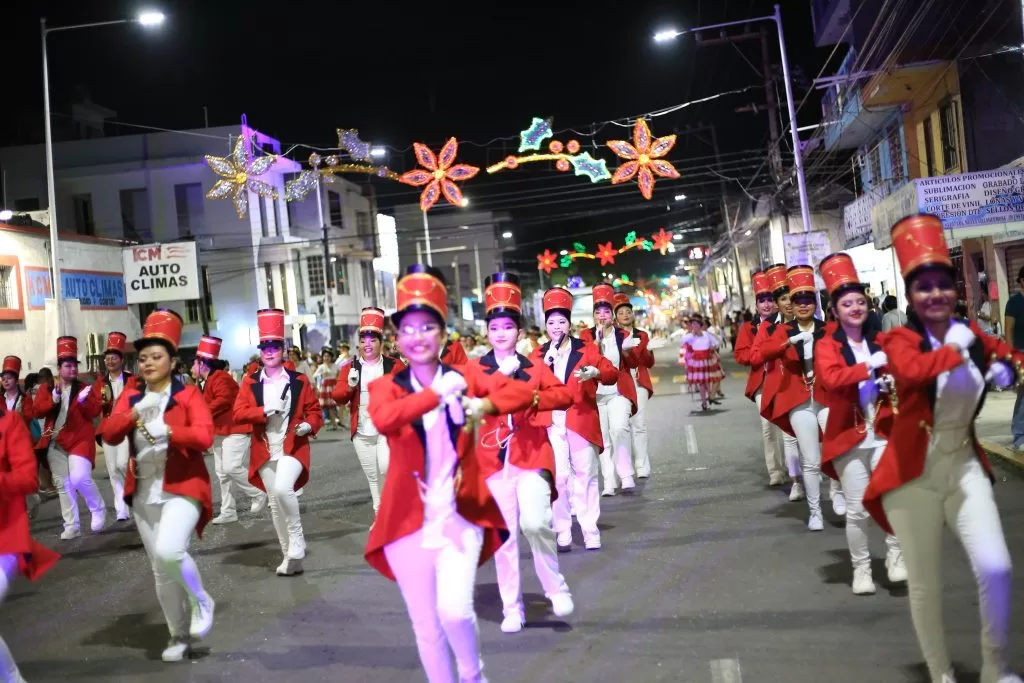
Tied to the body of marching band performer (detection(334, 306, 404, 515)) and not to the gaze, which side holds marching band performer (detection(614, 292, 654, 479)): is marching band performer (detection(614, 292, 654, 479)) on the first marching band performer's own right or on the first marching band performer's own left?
on the first marching band performer's own left

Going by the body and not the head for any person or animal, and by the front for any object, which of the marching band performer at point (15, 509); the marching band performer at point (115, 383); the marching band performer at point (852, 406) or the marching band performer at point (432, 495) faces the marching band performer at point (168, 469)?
the marching band performer at point (115, 383)

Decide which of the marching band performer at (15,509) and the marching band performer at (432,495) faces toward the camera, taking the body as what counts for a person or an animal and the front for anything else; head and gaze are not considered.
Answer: the marching band performer at (432,495)

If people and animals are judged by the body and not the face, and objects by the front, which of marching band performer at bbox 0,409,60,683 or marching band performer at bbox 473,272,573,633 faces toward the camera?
marching band performer at bbox 473,272,573,633

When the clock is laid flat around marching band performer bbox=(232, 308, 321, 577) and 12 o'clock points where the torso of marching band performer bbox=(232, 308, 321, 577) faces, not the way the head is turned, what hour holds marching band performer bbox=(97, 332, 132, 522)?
marching band performer bbox=(97, 332, 132, 522) is roughly at 5 o'clock from marching band performer bbox=(232, 308, 321, 577).

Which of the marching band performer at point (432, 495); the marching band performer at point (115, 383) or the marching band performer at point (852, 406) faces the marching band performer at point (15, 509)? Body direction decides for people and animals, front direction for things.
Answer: the marching band performer at point (115, 383)

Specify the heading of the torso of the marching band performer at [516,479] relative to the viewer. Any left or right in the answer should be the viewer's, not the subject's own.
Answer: facing the viewer

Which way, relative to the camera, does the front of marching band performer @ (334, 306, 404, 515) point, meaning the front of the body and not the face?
toward the camera

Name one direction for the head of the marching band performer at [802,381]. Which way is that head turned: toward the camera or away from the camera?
toward the camera

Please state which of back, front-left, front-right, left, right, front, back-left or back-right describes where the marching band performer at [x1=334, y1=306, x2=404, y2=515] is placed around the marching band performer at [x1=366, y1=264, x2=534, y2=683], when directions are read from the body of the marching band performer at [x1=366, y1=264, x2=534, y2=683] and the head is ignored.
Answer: back

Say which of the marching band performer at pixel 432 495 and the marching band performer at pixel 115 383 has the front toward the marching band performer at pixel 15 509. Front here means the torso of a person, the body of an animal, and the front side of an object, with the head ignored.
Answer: the marching band performer at pixel 115 383

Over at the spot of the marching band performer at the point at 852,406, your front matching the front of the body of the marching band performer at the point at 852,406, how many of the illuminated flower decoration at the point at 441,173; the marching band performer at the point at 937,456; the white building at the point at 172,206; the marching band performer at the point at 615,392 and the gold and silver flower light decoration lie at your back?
4
